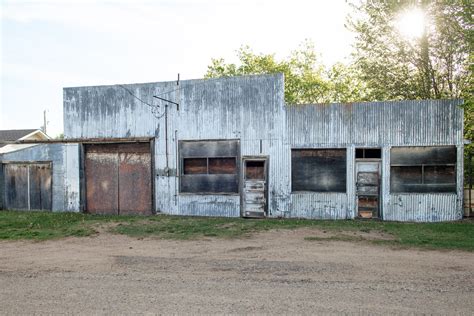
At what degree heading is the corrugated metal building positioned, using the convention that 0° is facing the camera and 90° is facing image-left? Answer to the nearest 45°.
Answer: approximately 0°

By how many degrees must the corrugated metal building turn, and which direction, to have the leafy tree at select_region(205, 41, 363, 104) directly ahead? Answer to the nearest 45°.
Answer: approximately 180°

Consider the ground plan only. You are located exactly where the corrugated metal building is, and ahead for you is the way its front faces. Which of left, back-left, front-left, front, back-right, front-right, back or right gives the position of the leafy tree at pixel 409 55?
back-left

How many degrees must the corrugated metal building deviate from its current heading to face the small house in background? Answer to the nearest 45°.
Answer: approximately 135° to its right
